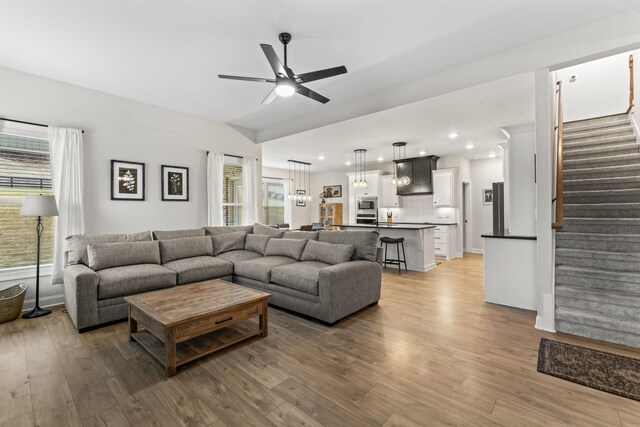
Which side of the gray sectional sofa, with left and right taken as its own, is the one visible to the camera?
front

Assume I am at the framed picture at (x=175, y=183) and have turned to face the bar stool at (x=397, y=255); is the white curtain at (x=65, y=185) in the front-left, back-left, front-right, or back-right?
back-right

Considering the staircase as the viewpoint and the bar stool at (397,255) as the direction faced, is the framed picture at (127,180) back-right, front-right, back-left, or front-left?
front-left

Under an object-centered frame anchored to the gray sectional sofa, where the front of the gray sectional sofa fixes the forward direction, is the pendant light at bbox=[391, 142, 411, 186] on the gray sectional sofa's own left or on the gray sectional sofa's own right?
on the gray sectional sofa's own left

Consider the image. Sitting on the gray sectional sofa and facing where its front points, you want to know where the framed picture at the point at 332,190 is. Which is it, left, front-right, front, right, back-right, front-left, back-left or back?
back-left

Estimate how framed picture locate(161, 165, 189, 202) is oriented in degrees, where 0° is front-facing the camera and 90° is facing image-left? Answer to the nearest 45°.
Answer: approximately 315°

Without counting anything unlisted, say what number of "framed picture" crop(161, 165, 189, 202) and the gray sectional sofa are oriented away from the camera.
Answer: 0

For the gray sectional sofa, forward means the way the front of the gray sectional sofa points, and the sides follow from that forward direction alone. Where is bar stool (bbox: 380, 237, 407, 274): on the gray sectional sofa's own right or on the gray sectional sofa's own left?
on the gray sectional sofa's own left

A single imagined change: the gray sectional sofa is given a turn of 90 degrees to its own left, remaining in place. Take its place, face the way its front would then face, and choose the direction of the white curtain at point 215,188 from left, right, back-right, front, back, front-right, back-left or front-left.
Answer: left

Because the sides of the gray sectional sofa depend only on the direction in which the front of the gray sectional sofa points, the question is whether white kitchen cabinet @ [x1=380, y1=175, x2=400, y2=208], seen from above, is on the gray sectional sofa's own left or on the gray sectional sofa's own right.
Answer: on the gray sectional sofa's own left

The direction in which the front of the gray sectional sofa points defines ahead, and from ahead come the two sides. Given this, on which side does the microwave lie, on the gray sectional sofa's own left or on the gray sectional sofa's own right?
on the gray sectional sofa's own left

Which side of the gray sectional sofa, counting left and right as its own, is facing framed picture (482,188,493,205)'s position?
left

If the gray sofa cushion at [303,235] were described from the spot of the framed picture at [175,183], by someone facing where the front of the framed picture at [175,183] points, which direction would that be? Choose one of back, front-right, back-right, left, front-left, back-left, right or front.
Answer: front
